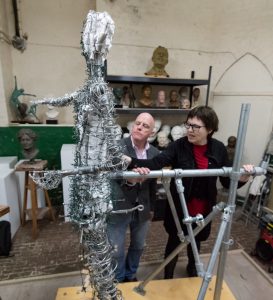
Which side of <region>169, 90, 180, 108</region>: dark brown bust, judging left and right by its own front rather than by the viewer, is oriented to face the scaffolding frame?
front

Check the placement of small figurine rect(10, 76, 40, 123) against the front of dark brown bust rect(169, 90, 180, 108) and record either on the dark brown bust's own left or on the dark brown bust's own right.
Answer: on the dark brown bust's own right

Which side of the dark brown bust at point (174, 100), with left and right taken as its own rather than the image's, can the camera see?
front

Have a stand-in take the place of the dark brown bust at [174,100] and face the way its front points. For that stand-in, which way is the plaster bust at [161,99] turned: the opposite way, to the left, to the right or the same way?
the same way

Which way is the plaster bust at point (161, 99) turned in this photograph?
toward the camera

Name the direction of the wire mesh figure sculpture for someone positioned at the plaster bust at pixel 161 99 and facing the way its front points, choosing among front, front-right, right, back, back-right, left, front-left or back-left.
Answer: front

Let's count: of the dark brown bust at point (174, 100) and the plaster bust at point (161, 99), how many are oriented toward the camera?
2

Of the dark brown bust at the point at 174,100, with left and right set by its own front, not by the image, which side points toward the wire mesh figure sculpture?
front

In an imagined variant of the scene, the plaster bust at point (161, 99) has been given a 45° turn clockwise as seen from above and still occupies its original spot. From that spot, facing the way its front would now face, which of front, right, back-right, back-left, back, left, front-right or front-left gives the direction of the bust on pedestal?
front-right

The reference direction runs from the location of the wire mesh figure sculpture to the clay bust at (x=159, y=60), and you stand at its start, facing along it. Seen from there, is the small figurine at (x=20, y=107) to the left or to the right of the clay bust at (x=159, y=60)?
left
